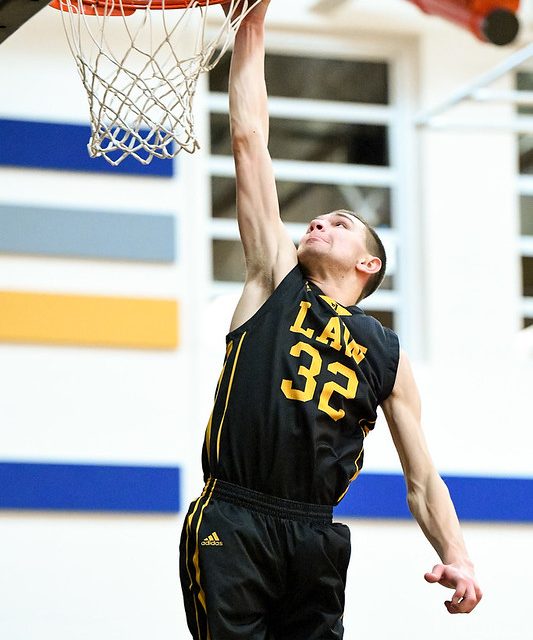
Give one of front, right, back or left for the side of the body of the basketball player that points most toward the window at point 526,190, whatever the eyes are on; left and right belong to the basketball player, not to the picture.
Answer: back

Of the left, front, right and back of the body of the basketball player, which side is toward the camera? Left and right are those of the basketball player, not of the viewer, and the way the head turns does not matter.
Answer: front

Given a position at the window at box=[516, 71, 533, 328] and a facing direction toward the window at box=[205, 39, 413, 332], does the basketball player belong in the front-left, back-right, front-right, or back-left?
front-left

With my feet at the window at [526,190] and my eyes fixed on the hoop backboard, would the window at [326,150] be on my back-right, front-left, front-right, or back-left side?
front-right

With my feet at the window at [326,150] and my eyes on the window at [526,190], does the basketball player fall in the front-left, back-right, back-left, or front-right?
back-right

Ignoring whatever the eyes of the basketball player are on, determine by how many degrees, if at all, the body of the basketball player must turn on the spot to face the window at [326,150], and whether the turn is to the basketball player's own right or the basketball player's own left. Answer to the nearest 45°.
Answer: approximately 180°

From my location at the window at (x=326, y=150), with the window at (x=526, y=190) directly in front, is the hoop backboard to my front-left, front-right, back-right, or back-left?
back-right

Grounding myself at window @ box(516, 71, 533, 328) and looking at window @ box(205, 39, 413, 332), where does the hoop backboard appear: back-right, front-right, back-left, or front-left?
front-left
